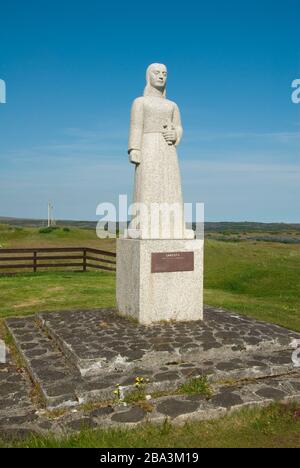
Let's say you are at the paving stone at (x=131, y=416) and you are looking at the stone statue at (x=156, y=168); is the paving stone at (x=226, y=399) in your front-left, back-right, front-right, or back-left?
front-right

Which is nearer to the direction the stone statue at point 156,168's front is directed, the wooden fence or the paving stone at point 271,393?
the paving stone

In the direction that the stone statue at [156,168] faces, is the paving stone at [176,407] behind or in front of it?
in front

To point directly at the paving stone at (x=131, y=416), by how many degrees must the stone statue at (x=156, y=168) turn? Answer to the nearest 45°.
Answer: approximately 45° to its right

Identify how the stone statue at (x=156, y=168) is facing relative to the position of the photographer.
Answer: facing the viewer and to the right of the viewer
